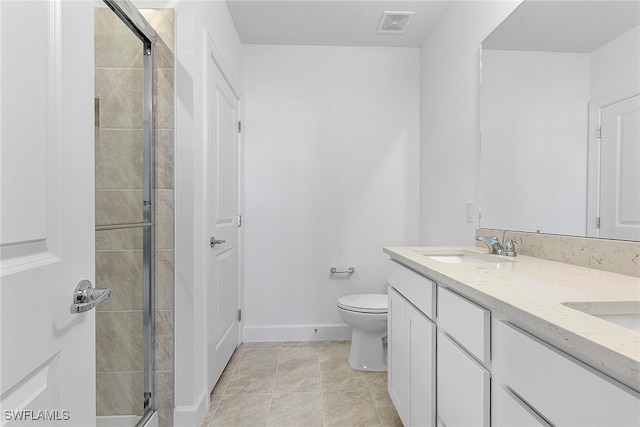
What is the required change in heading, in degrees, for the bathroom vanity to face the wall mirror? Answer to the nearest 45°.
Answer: approximately 135° to its right

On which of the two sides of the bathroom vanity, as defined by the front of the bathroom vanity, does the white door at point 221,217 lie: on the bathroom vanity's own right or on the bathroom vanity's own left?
on the bathroom vanity's own right

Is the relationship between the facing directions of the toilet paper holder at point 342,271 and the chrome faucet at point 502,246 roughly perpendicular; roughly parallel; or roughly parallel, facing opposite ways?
roughly perpendicular

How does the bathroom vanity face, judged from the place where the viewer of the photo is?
facing the viewer and to the left of the viewer

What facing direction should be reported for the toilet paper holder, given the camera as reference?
facing the viewer

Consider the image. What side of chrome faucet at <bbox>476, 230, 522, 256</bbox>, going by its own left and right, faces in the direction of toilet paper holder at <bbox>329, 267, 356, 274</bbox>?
right

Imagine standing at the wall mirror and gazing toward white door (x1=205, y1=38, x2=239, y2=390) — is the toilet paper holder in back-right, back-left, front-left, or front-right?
front-right

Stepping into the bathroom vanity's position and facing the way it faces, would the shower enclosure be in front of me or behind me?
in front

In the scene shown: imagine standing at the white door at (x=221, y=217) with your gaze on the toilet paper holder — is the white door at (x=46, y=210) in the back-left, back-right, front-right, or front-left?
back-right

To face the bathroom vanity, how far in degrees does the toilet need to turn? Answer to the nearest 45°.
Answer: approximately 90° to its left

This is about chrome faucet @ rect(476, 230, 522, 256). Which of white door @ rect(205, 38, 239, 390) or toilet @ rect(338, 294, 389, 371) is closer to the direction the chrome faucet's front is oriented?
the white door

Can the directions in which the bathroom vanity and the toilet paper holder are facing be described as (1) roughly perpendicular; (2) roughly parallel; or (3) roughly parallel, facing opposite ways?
roughly perpendicular

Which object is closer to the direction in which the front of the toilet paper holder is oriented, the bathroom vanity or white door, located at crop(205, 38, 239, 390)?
the bathroom vanity
